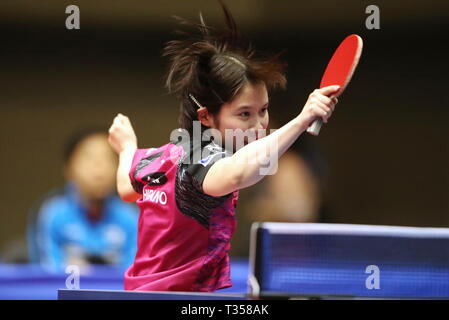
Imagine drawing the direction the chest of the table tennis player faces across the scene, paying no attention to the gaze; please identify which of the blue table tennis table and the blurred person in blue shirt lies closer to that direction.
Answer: the blue table tennis table

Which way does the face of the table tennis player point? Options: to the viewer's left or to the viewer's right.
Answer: to the viewer's right

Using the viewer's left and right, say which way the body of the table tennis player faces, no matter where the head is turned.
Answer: facing away from the viewer and to the right of the viewer

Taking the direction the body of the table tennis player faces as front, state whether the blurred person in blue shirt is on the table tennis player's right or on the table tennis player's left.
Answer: on the table tennis player's left

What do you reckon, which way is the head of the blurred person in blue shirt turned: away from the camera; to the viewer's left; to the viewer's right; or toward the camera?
toward the camera
